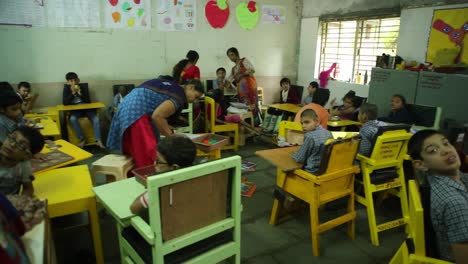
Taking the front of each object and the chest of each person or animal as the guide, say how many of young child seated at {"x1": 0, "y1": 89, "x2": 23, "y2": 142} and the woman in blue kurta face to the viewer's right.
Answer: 2

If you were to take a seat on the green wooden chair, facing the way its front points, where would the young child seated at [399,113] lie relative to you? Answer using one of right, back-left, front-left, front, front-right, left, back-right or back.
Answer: right

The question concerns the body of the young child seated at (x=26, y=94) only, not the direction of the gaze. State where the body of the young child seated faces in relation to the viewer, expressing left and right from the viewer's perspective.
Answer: facing the viewer and to the right of the viewer

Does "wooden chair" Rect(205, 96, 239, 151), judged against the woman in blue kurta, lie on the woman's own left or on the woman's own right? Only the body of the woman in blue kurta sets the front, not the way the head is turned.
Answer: on the woman's own left

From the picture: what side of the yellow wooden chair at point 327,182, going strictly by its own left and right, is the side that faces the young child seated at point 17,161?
left

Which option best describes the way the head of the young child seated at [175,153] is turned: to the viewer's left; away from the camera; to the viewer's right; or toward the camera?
away from the camera

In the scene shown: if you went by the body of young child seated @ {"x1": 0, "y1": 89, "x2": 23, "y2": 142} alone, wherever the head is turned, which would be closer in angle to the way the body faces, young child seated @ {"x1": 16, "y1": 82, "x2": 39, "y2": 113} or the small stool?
the small stool

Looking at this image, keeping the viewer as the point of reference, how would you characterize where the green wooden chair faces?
facing away from the viewer and to the left of the viewer

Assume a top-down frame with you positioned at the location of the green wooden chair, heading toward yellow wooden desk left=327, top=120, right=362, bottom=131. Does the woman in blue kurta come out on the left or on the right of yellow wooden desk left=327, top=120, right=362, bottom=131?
left

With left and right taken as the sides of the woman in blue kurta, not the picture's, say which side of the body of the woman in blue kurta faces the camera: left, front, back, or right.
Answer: right

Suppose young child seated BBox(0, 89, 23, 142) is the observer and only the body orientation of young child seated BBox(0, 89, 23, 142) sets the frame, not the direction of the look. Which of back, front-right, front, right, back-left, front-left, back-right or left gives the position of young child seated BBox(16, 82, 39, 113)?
left

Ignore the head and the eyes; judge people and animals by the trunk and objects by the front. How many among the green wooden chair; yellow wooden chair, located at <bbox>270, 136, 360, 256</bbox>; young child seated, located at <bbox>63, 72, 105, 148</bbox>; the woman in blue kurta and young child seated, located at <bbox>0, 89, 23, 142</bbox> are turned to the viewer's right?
2

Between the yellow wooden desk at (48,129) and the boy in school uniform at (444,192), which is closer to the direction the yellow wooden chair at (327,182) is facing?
the yellow wooden desk
